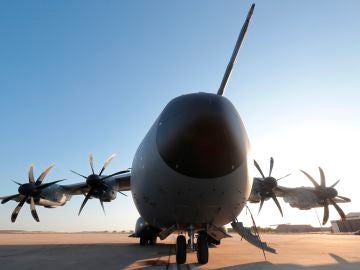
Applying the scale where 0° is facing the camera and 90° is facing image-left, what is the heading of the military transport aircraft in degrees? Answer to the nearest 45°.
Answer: approximately 0°
